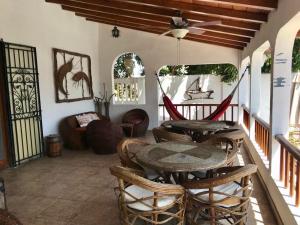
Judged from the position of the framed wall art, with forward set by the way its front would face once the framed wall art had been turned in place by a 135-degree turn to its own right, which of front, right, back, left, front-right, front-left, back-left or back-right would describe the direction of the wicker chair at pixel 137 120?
back

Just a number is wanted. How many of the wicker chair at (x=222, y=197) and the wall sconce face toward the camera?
1

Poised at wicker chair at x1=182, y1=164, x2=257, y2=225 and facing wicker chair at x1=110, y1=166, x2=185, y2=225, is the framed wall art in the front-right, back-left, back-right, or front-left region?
front-right

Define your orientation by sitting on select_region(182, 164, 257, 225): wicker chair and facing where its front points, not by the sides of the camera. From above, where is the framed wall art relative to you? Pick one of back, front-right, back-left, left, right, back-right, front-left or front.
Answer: front

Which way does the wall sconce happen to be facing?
toward the camera

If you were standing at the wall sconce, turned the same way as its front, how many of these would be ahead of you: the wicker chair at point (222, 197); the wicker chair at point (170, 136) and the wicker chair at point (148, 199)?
3

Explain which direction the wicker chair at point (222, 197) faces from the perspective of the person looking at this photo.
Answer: facing away from the viewer and to the left of the viewer

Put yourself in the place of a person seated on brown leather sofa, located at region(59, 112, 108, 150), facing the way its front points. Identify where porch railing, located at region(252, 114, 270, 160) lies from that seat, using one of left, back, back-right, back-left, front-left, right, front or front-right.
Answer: front

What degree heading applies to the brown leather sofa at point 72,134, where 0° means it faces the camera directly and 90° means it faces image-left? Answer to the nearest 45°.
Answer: approximately 315°

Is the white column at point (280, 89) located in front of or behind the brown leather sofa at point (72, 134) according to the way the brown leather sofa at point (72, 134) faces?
in front

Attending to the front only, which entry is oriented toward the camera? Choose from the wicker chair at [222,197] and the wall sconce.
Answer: the wall sconce

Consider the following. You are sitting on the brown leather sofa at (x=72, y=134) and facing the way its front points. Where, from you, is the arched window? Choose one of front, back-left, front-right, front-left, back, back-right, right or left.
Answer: left

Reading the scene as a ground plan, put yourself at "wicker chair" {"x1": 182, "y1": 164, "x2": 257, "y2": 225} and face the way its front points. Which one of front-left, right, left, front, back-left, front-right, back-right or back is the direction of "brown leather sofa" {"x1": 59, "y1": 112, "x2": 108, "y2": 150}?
front

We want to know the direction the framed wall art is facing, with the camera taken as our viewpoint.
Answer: facing the viewer and to the right of the viewer

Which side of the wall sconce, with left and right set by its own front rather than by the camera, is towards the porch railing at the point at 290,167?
front

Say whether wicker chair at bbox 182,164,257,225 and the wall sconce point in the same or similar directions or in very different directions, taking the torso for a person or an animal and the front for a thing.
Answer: very different directions

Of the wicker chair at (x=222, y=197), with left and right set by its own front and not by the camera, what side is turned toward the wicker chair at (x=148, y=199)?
left
